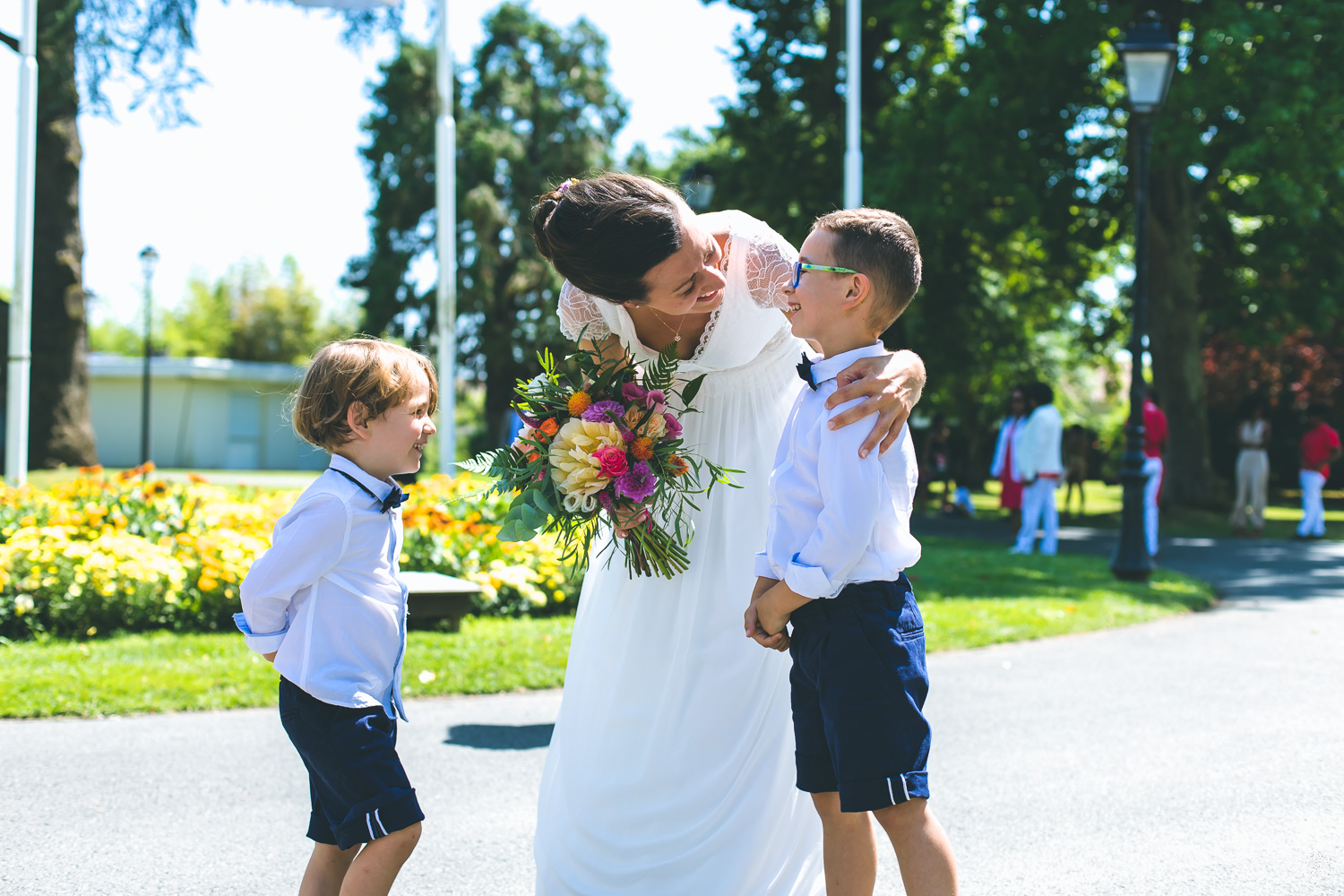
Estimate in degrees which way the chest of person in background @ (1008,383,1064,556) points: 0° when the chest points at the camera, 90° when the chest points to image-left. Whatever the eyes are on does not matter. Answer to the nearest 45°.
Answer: approximately 90°

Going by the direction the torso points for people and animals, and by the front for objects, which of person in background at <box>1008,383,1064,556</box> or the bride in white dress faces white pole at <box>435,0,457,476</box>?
the person in background

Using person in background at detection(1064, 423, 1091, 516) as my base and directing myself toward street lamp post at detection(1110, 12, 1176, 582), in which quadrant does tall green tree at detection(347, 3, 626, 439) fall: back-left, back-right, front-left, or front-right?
back-right

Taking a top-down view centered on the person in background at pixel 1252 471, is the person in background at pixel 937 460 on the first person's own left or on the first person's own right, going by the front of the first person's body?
on the first person's own right

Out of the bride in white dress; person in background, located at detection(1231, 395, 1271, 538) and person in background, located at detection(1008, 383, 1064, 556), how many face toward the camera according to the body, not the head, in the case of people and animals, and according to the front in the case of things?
2

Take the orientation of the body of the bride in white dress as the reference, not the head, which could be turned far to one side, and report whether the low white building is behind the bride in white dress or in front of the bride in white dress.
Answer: behind
